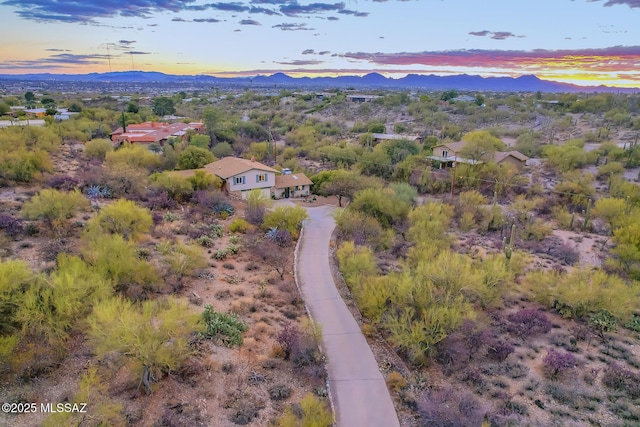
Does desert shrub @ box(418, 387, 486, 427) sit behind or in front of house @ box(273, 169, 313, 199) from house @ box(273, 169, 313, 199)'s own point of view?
in front

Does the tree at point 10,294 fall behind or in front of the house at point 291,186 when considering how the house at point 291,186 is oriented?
in front

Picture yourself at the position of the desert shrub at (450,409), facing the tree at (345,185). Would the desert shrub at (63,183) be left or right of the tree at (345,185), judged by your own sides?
left

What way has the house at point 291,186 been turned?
toward the camera

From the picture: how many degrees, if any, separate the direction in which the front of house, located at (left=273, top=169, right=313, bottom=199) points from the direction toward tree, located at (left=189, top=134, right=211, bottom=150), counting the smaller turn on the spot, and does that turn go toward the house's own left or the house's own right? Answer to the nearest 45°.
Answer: approximately 135° to the house's own right

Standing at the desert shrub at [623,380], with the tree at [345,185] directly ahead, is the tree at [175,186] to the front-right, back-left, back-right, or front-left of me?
front-left

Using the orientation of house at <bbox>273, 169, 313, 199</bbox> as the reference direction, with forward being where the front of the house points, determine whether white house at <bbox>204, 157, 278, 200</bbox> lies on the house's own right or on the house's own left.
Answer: on the house's own right

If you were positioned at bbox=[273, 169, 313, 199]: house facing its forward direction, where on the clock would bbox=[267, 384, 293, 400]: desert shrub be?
The desert shrub is roughly at 12 o'clock from the house.

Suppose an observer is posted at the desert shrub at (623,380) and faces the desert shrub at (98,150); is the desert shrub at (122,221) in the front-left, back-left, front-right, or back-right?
front-left

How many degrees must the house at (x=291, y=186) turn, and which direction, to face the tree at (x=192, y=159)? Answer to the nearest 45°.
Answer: approximately 90° to its right

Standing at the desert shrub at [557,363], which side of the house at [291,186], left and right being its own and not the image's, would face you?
front

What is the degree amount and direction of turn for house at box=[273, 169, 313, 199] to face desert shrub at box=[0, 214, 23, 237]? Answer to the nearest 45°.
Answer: approximately 45° to its right

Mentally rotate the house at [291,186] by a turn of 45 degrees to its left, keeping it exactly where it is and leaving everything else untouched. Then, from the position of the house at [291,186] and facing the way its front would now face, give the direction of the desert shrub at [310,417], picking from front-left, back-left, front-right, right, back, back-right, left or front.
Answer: front-right

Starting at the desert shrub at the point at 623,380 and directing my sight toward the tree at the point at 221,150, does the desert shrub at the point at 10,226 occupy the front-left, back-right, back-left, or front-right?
front-left

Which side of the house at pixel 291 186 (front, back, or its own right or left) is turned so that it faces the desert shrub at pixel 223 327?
front

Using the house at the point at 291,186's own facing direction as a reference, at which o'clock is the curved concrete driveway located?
The curved concrete driveway is roughly at 12 o'clock from the house.

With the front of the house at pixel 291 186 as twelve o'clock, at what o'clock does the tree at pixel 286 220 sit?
The tree is roughly at 12 o'clock from the house.

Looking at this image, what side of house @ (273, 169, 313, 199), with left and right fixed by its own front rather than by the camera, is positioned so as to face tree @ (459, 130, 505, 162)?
left
